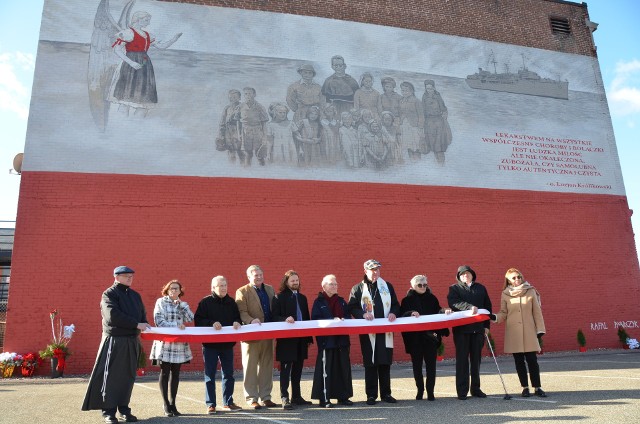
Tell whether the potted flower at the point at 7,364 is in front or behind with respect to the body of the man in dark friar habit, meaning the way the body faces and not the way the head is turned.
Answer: behind

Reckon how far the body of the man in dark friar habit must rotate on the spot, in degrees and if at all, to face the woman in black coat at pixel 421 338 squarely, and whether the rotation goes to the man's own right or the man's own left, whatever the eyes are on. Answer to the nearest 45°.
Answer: approximately 45° to the man's own left

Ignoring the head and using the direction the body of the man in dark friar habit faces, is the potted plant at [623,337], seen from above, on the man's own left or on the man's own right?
on the man's own left

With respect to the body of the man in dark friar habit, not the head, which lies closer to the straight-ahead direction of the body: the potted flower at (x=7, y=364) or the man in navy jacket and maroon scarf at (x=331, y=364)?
the man in navy jacket and maroon scarf

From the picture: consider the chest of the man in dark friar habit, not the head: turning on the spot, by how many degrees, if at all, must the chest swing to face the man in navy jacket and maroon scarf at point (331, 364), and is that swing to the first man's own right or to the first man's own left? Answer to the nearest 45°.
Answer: approximately 45° to the first man's own left

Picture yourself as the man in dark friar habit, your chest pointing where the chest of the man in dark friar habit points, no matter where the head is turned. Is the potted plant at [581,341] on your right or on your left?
on your left

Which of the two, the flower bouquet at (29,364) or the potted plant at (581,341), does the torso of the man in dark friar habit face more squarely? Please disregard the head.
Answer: the potted plant

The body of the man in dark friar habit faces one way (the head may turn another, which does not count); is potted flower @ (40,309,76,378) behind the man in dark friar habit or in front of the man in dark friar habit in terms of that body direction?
behind

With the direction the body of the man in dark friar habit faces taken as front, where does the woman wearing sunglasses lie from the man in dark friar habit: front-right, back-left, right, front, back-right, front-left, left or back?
front-left

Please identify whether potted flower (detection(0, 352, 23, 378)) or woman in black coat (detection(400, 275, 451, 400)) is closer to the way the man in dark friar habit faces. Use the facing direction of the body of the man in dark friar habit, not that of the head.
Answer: the woman in black coat

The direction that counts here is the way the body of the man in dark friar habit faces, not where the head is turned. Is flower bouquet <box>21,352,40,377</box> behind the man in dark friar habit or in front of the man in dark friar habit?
behind
